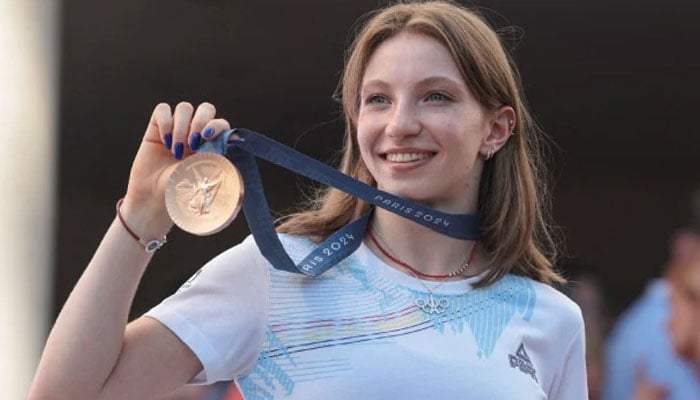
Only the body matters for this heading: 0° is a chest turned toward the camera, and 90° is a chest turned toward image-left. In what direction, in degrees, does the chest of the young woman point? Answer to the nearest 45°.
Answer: approximately 0°
